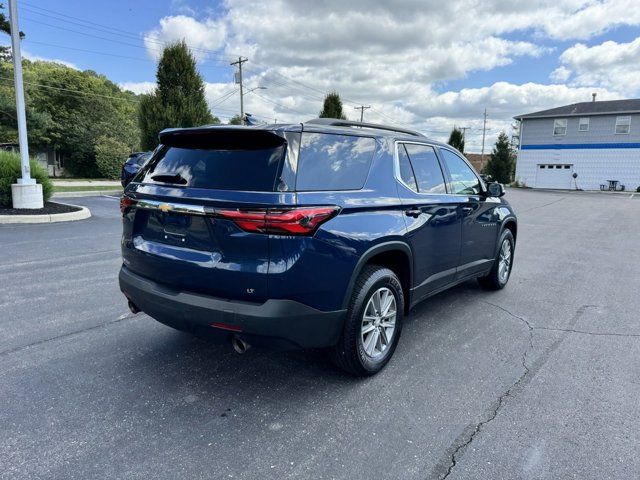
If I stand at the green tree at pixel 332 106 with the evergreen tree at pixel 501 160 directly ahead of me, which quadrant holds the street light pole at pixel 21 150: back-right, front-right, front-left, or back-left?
back-right

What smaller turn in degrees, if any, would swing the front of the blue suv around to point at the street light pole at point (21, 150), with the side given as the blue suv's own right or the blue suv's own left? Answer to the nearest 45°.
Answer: approximately 90° to the blue suv's own left

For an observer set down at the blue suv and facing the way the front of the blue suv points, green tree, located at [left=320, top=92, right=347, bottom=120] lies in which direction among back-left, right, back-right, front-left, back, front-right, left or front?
front-left

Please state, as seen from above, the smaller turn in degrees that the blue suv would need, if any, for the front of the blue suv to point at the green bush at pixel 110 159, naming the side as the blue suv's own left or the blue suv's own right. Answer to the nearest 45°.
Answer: approximately 90° to the blue suv's own left

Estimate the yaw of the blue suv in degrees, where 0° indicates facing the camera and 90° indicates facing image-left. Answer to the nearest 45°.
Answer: approximately 225°

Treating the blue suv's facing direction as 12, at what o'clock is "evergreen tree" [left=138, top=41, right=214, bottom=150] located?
The evergreen tree is roughly at 10 o'clock from the blue suv.

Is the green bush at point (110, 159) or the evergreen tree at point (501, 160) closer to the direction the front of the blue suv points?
the evergreen tree

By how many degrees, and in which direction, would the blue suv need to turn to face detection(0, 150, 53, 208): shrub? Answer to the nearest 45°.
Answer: approximately 90° to its left

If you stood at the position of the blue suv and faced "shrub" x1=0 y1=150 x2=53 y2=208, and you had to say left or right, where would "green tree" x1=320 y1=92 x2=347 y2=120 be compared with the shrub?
right

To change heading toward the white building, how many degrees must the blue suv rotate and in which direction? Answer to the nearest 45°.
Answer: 0° — it already faces it

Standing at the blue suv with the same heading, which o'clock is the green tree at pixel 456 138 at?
The green tree is roughly at 11 o'clock from the blue suv.
